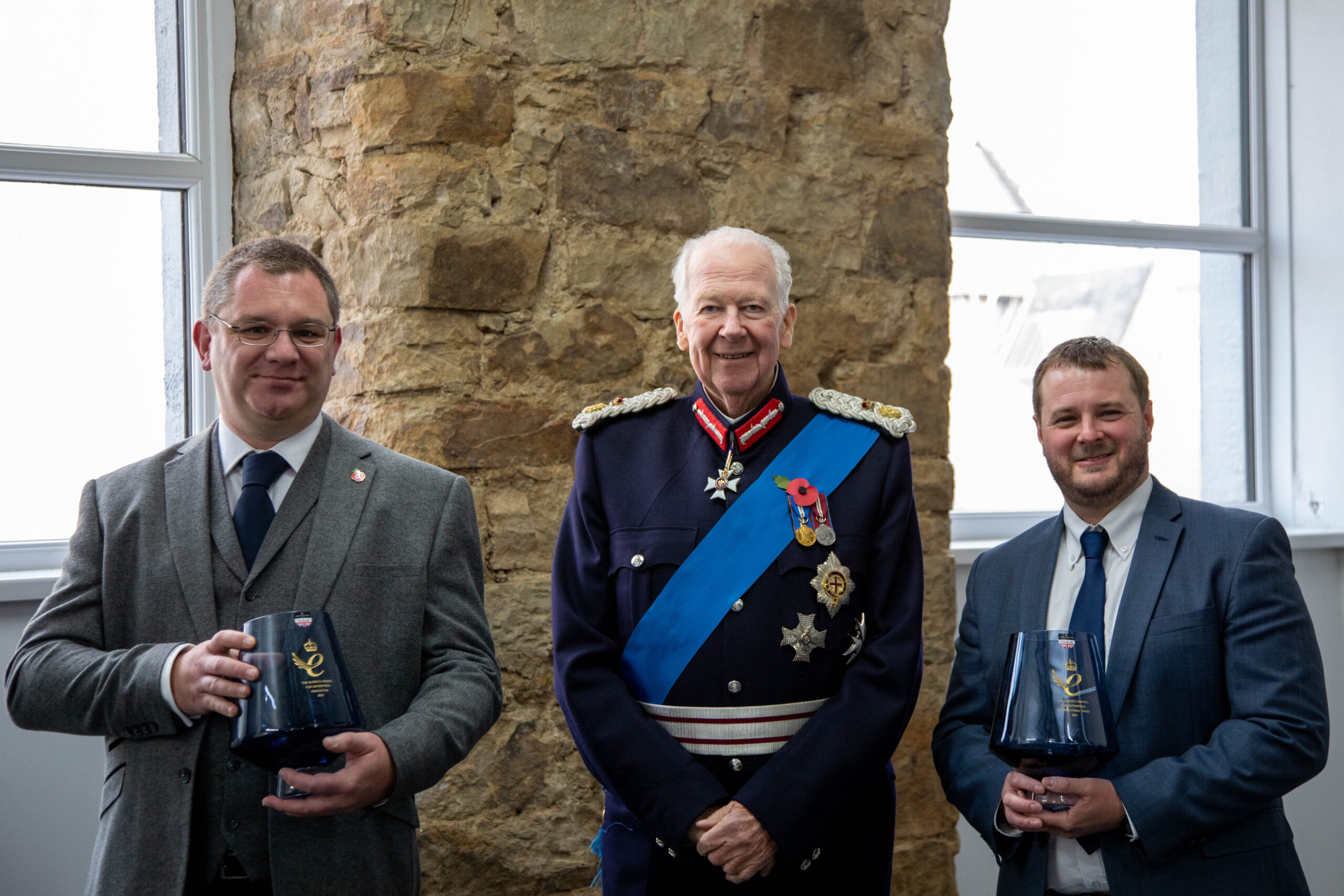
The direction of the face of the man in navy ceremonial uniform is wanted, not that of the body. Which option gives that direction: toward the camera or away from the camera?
toward the camera

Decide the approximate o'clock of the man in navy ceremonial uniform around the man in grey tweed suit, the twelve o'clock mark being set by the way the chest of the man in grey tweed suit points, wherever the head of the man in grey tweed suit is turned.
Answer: The man in navy ceremonial uniform is roughly at 9 o'clock from the man in grey tweed suit.

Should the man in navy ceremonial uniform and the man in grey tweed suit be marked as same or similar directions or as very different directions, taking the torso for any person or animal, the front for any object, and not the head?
same or similar directions

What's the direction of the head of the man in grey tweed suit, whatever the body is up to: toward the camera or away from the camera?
toward the camera

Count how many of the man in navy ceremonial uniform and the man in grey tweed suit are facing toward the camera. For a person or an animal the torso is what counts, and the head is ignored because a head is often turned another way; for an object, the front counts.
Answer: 2

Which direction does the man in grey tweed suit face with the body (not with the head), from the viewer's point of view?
toward the camera

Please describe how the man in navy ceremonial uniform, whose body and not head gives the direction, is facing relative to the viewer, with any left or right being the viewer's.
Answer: facing the viewer

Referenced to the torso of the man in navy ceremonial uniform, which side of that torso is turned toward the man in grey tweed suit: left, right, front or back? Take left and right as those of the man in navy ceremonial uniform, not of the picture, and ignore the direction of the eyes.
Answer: right
